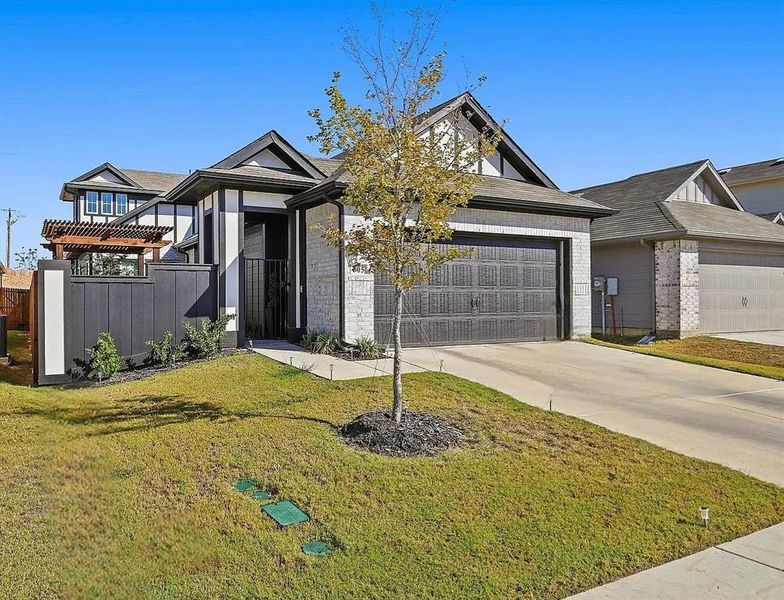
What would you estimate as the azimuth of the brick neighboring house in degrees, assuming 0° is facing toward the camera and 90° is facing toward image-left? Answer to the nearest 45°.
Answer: approximately 315°

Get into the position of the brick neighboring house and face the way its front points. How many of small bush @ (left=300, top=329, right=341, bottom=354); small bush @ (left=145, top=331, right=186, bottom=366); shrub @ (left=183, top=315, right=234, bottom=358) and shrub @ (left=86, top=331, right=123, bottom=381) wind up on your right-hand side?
4

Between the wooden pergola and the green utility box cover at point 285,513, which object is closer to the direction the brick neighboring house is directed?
the green utility box cover

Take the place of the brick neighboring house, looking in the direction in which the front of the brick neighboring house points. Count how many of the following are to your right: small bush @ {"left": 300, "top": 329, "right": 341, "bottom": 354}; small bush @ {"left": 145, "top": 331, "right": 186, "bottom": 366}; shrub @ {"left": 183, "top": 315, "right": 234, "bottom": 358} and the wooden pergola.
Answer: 4

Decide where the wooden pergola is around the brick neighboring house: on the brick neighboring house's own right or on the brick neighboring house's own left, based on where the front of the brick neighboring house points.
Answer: on the brick neighboring house's own right

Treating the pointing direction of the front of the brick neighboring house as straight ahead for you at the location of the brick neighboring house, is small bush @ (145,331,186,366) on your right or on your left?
on your right

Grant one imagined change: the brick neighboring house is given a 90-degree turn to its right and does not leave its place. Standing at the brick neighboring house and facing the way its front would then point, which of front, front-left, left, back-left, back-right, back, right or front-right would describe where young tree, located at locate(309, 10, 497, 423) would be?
front-left

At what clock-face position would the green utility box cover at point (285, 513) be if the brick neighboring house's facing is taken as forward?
The green utility box cover is roughly at 2 o'clock from the brick neighboring house.

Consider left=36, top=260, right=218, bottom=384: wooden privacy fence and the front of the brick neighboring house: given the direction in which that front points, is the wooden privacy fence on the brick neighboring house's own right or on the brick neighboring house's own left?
on the brick neighboring house's own right

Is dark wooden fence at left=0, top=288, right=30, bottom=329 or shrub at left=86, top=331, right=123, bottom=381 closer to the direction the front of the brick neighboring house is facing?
the shrub

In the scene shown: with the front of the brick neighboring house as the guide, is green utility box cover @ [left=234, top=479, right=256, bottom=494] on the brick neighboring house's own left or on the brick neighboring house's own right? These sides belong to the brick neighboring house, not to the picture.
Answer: on the brick neighboring house's own right

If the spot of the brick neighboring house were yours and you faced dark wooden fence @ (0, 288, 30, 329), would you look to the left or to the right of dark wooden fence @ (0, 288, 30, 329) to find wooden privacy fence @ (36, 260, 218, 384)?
left

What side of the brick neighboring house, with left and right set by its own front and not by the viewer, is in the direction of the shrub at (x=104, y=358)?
right

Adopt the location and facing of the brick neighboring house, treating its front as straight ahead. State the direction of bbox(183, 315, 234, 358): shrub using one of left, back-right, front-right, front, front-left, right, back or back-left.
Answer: right
